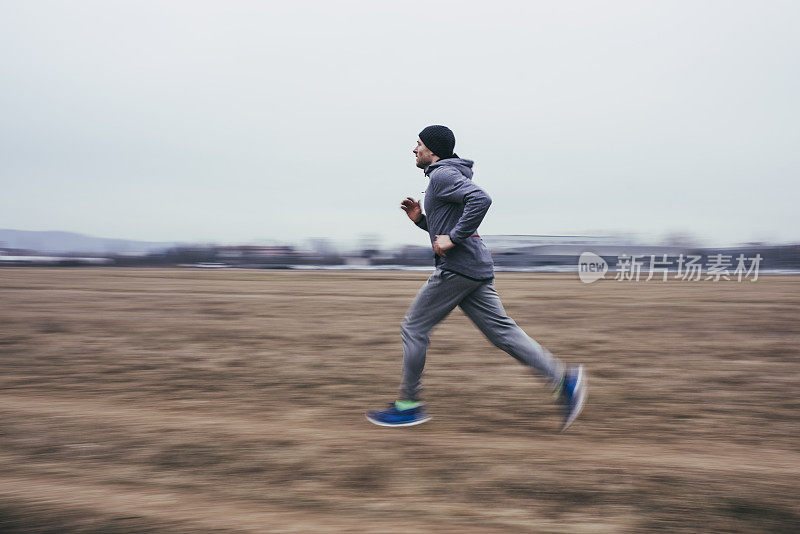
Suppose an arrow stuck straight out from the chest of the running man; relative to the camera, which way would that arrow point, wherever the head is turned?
to the viewer's left
